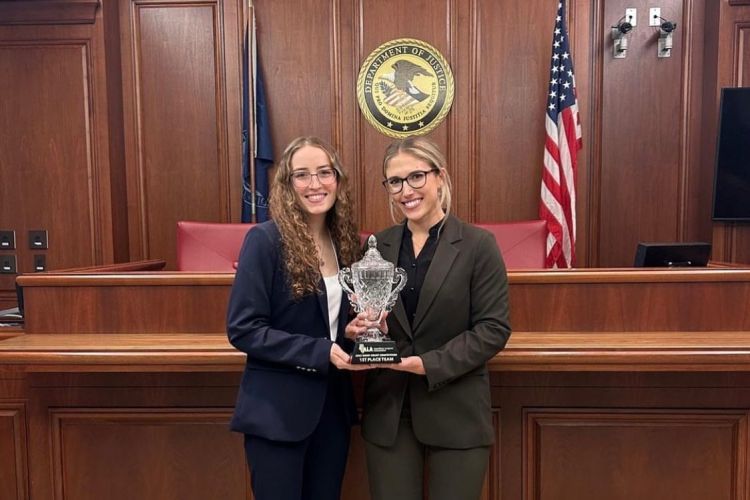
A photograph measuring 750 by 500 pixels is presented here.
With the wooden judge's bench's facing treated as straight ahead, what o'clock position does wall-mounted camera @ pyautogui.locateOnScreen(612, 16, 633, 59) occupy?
The wall-mounted camera is roughly at 7 o'clock from the wooden judge's bench.

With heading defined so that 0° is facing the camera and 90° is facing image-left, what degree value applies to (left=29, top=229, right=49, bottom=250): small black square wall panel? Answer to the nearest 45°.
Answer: approximately 0°

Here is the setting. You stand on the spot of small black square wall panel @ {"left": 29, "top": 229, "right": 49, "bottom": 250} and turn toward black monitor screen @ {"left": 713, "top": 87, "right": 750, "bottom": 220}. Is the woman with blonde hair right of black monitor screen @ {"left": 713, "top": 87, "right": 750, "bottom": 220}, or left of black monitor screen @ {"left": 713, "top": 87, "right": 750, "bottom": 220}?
right

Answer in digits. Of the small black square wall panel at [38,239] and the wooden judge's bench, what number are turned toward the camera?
2

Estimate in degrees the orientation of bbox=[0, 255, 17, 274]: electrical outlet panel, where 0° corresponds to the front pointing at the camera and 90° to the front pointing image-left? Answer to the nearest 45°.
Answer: approximately 0°

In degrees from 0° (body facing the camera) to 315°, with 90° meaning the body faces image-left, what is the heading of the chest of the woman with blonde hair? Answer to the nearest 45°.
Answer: approximately 45°

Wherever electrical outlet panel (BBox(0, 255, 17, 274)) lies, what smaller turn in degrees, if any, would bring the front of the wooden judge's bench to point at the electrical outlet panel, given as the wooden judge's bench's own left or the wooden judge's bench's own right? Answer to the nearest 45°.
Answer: approximately 135° to the wooden judge's bench's own right

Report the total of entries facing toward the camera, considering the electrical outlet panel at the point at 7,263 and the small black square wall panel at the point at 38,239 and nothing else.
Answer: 2
